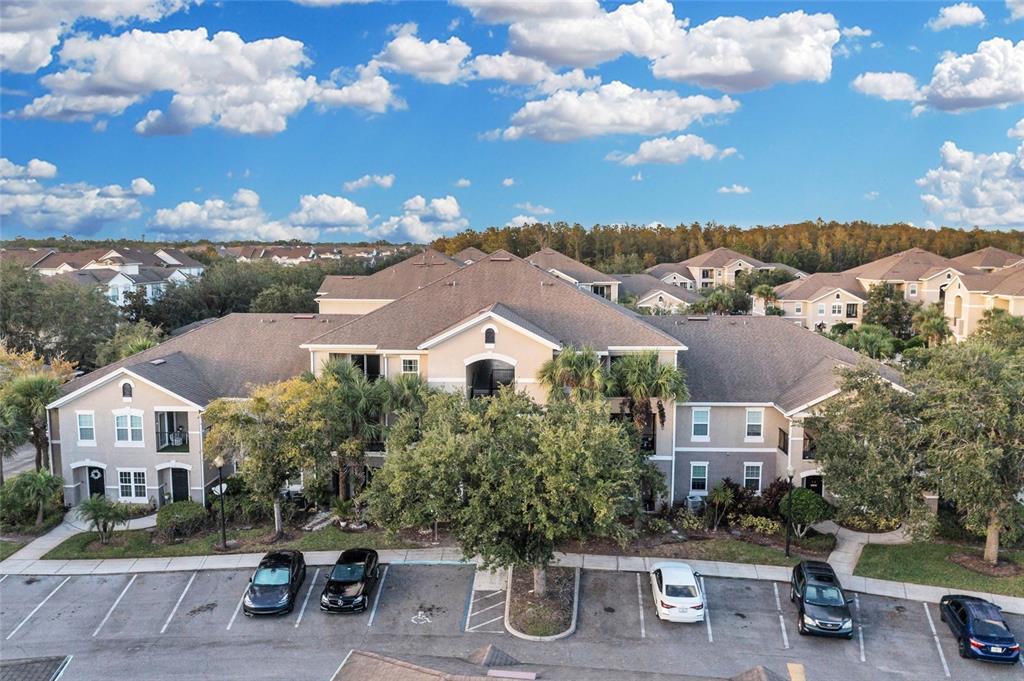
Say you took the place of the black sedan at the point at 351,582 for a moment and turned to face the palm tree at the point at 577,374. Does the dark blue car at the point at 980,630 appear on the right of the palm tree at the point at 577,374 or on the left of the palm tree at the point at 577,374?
right

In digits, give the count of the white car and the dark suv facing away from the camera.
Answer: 1

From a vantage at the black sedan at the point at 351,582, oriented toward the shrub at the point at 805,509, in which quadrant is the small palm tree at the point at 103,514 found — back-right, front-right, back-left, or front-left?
back-left

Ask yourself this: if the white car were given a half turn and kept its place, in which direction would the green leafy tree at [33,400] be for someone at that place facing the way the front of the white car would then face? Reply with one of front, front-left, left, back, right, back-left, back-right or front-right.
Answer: right

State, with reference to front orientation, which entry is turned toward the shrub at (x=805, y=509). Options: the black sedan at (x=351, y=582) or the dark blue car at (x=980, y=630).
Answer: the dark blue car

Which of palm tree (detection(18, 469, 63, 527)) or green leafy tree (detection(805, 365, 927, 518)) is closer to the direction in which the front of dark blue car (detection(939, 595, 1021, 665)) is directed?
the green leafy tree

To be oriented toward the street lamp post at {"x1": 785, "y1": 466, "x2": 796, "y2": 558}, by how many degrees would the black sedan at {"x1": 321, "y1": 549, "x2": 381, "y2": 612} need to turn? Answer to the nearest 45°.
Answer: approximately 90° to its left

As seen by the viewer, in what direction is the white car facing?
away from the camera

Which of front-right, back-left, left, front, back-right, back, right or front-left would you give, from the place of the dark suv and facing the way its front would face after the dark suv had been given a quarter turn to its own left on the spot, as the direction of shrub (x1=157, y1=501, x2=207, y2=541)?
back

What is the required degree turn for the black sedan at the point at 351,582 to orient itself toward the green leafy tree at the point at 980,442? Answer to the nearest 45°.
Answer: approximately 90° to its left

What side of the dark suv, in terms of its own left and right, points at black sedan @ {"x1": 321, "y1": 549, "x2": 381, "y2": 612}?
right

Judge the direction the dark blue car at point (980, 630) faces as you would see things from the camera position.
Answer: facing away from the viewer and to the left of the viewer

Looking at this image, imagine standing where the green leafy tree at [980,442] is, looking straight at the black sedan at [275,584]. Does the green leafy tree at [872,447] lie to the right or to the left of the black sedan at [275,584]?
right
